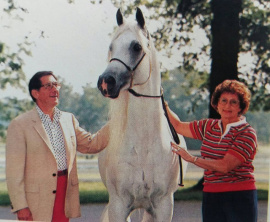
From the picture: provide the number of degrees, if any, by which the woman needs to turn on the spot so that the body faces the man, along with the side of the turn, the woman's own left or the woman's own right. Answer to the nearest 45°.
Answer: approximately 45° to the woman's own right

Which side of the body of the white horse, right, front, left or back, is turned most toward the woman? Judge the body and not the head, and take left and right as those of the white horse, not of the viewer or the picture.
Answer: left

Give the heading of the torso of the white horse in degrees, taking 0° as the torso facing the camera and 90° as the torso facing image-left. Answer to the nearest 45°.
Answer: approximately 0°

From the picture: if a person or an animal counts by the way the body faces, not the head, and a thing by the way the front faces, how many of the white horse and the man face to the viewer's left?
0

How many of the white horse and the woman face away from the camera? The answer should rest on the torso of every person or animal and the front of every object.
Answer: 0

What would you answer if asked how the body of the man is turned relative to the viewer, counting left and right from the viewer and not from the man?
facing the viewer and to the right of the viewer

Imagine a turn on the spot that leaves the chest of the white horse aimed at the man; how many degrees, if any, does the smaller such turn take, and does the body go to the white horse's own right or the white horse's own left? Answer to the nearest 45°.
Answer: approximately 90° to the white horse's own right

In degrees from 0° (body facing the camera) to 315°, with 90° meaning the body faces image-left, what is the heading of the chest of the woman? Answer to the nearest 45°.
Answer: approximately 45°
